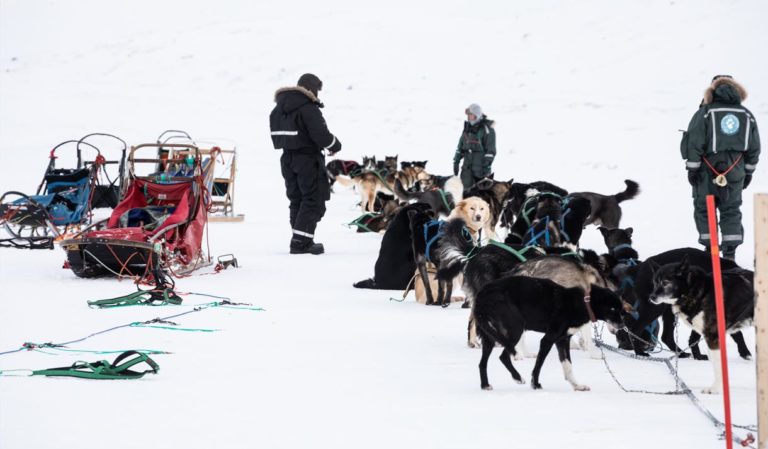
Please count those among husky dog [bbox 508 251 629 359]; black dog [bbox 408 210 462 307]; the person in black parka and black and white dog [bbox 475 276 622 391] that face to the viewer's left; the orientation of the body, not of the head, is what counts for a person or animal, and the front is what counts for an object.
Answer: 0

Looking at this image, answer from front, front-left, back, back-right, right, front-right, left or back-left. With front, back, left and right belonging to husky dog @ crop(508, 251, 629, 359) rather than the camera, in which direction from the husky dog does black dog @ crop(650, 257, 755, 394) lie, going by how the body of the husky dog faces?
front-right

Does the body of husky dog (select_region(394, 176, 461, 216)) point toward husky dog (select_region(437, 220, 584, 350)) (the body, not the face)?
no

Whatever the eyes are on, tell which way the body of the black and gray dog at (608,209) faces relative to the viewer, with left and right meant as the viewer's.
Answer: facing to the left of the viewer

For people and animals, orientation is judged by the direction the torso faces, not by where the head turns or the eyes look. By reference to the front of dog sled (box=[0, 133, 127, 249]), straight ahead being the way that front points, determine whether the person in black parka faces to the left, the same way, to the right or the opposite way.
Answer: the opposite way

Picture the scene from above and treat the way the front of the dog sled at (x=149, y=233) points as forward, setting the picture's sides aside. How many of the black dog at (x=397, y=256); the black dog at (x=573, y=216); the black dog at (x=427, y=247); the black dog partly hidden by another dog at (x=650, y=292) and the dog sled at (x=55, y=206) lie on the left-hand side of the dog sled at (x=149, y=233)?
4

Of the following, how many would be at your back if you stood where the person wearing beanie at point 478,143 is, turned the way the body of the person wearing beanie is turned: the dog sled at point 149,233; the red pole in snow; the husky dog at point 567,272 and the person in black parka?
0

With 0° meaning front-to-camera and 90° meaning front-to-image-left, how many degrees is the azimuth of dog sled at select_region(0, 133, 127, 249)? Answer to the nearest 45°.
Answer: approximately 45°

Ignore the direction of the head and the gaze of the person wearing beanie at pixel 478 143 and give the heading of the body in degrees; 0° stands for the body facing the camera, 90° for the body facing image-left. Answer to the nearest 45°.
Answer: approximately 45°

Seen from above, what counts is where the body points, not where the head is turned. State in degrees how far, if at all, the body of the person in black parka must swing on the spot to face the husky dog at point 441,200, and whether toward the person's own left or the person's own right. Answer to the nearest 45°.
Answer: approximately 45° to the person's own right

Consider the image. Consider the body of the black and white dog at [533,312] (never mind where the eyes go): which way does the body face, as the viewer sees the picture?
to the viewer's right

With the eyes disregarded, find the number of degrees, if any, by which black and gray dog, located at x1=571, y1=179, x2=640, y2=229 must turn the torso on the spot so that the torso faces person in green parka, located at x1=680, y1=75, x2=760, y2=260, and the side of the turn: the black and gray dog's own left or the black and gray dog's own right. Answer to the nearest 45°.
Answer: approximately 135° to the black and gray dog's own left
